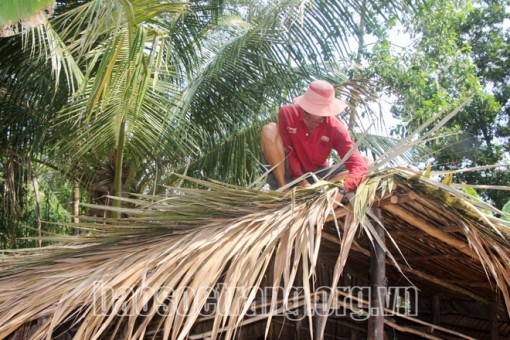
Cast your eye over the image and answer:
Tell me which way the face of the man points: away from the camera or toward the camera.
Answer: toward the camera

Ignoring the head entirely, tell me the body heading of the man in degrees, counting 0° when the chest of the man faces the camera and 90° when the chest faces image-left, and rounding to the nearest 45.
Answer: approximately 0°

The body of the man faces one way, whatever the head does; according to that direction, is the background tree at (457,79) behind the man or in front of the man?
behind
